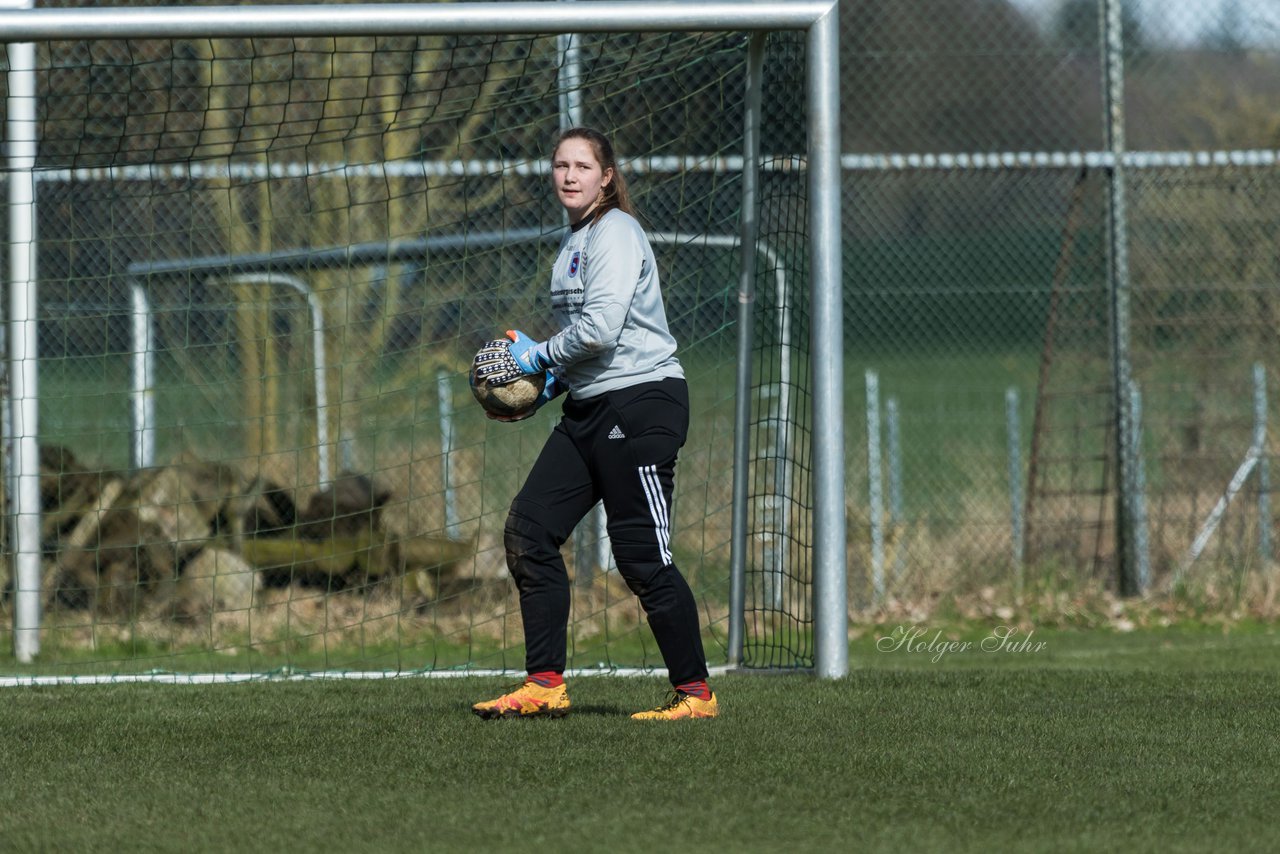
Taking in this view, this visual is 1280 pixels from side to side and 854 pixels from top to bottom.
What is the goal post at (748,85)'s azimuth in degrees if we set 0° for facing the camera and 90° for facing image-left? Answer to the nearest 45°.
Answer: approximately 0°

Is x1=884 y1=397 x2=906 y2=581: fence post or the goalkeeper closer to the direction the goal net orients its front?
the goalkeeper
